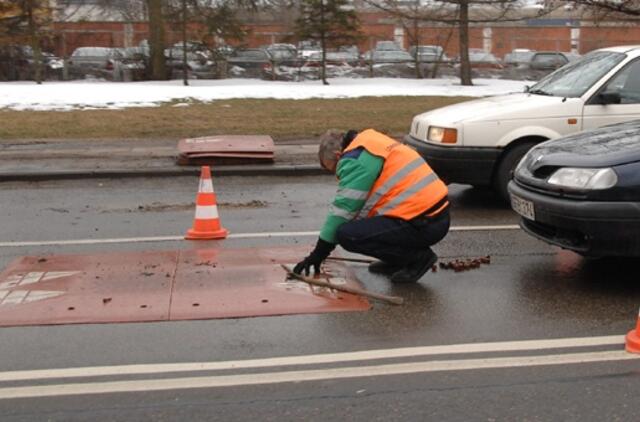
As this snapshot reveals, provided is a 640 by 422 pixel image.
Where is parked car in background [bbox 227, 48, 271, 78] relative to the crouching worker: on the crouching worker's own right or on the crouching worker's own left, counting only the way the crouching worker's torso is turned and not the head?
on the crouching worker's own right

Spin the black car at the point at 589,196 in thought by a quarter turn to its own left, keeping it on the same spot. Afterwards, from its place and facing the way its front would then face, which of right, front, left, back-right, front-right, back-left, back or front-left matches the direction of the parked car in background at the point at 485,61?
back-left

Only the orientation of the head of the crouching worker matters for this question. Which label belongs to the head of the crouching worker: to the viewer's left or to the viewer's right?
to the viewer's left

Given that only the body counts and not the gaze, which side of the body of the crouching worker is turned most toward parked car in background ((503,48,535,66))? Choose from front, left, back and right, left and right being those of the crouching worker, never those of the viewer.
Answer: right

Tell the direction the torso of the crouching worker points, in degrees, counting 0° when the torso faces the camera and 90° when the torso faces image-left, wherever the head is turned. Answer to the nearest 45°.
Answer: approximately 90°

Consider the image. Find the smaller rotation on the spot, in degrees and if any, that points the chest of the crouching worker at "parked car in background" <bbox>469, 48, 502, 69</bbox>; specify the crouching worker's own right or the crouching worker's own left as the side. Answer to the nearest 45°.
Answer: approximately 90° to the crouching worker's own right

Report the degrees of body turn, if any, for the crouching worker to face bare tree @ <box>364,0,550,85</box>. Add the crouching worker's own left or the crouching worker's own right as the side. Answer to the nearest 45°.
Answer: approximately 90° to the crouching worker's own right

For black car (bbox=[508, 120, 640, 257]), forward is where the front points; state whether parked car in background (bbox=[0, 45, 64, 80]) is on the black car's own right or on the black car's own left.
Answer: on the black car's own right

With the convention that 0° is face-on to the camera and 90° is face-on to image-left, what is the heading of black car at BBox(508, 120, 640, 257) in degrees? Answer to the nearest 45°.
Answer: approximately 45°

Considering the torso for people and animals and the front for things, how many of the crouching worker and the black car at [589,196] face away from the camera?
0

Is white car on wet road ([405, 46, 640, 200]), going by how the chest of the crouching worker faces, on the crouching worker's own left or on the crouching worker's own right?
on the crouching worker's own right

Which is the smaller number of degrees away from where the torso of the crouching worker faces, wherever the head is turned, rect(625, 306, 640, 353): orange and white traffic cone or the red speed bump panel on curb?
the red speed bump panel on curb

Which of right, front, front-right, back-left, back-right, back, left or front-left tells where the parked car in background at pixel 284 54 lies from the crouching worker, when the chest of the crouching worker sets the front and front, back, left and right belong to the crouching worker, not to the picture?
right
